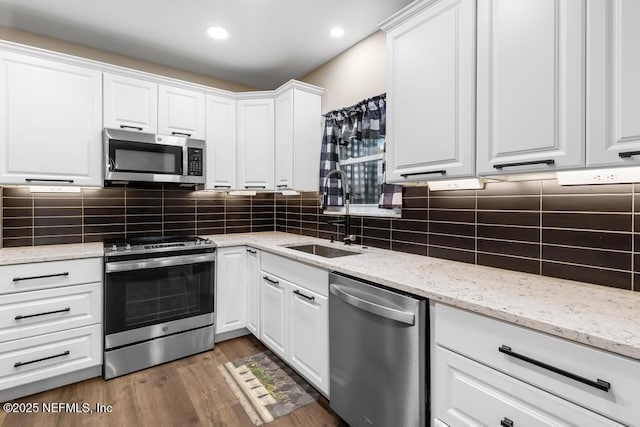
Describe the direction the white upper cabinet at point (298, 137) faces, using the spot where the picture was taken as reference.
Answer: facing the viewer and to the left of the viewer

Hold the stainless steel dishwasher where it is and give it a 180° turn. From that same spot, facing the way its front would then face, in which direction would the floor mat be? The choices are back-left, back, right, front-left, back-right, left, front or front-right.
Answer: left

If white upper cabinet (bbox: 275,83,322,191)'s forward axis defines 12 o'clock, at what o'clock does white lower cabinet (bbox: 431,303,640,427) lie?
The white lower cabinet is roughly at 10 o'clock from the white upper cabinet.

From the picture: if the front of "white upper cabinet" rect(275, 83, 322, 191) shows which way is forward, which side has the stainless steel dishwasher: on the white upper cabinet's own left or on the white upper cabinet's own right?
on the white upper cabinet's own left

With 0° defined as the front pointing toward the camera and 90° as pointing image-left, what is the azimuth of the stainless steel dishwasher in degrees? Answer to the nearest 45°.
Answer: approximately 45°

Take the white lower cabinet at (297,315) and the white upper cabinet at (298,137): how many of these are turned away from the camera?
0
